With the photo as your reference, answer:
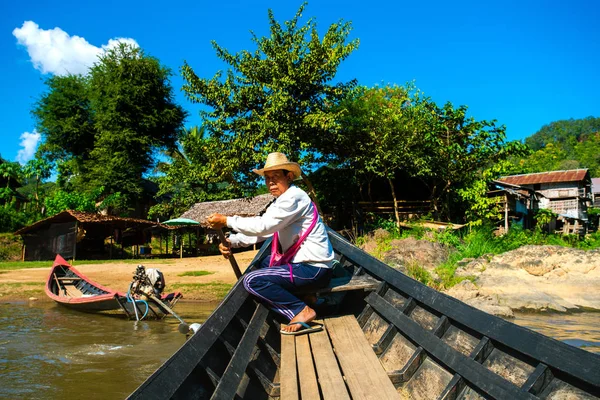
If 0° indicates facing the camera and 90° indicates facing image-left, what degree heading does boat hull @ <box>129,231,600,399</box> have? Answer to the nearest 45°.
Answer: approximately 180°

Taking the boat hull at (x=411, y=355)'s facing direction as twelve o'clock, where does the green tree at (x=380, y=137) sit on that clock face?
The green tree is roughly at 12 o'clock from the boat hull.

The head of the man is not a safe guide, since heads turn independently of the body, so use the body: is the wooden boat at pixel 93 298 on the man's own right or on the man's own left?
on the man's own right

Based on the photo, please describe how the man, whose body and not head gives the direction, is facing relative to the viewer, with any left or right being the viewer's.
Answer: facing to the left of the viewer

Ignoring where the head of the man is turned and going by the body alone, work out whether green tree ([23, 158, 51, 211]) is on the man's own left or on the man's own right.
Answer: on the man's own right

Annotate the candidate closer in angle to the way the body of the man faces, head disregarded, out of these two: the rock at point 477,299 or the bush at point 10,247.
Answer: the bush

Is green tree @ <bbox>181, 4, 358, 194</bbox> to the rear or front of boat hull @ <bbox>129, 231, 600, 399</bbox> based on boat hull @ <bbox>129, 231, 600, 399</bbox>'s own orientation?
to the front

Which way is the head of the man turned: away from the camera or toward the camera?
toward the camera
